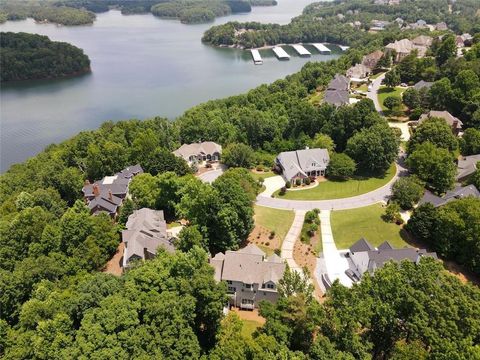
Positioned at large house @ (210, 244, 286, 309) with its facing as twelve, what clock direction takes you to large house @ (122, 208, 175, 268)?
large house @ (122, 208, 175, 268) is roughly at 10 o'clock from large house @ (210, 244, 286, 309).

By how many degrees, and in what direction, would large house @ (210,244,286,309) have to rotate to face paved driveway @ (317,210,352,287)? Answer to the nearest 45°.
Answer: approximately 45° to its right

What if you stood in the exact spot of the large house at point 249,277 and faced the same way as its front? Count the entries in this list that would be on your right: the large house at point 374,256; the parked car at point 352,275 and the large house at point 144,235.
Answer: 2

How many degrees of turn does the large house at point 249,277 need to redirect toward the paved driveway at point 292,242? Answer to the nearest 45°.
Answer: approximately 45° to its right

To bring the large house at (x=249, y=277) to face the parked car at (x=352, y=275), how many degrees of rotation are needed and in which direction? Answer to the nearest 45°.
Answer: approximately 90° to its right

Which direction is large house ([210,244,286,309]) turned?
away from the camera

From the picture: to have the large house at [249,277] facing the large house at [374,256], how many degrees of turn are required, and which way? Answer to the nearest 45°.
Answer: approximately 90° to its right

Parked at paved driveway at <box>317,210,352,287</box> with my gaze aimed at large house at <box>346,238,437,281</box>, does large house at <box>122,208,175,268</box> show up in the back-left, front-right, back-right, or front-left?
back-right
